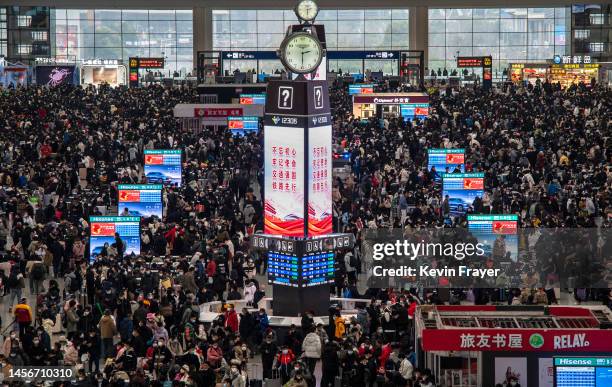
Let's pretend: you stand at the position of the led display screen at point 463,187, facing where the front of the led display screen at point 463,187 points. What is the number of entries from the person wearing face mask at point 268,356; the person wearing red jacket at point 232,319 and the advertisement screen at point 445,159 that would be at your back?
1

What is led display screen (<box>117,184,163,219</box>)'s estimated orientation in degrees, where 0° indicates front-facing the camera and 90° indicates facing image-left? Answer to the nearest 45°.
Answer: approximately 0°

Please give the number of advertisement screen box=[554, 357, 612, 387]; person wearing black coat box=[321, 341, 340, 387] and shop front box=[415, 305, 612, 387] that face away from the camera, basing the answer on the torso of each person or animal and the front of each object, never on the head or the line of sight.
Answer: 1

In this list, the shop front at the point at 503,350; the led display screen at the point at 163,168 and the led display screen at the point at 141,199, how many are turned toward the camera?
3

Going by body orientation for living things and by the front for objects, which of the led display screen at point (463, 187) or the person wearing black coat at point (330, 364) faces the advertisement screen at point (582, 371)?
the led display screen

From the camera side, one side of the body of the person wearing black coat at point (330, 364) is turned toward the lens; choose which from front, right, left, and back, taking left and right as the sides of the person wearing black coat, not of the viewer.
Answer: back
